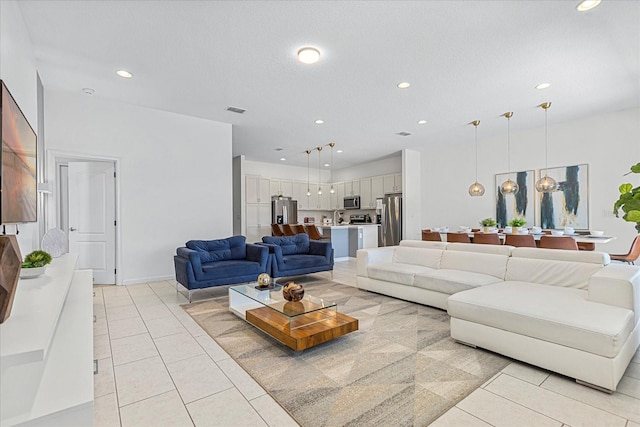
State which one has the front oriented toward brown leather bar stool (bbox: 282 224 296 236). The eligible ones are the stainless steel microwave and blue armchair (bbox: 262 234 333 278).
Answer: the stainless steel microwave

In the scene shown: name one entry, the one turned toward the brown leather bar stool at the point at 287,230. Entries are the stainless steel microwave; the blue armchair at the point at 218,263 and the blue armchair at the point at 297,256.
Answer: the stainless steel microwave

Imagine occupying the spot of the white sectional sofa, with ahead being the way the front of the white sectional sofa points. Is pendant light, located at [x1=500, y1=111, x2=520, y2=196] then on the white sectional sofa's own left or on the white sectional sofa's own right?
on the white sectional sofa's own right

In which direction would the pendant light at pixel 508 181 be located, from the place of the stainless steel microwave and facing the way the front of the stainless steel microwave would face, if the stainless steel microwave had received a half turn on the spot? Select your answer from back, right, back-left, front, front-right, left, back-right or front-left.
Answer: right

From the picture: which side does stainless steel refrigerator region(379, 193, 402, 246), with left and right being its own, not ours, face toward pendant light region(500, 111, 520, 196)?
left

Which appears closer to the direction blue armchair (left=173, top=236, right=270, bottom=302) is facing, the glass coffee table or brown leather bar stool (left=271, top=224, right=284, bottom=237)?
the glass coffee table

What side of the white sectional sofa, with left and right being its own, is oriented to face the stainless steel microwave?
right

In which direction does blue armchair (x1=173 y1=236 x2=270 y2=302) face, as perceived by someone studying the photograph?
facing the viewer and to the right of the viewer

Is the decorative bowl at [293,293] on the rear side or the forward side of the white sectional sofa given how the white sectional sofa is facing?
on the forward side

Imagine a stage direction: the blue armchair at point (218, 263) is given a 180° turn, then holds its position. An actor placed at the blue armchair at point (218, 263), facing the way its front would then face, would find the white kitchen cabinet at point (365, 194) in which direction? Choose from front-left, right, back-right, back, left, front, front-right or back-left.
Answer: right

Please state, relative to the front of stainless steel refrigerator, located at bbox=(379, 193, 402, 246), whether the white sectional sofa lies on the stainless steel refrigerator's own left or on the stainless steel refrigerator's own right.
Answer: on the stainless steel refrigerator's own left

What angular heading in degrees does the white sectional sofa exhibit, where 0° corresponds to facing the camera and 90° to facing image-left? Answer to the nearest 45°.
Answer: approximately 45°

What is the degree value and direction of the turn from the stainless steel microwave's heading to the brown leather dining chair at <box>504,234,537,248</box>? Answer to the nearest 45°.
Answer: approximately 90° to its left

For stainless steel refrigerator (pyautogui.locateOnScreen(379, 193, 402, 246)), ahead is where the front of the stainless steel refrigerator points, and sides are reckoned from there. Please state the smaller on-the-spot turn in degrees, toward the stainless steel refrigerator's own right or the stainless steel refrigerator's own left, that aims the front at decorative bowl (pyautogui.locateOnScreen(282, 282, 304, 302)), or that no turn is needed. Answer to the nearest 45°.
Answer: approximately 45° to the stainless steel refrigerator's own left
